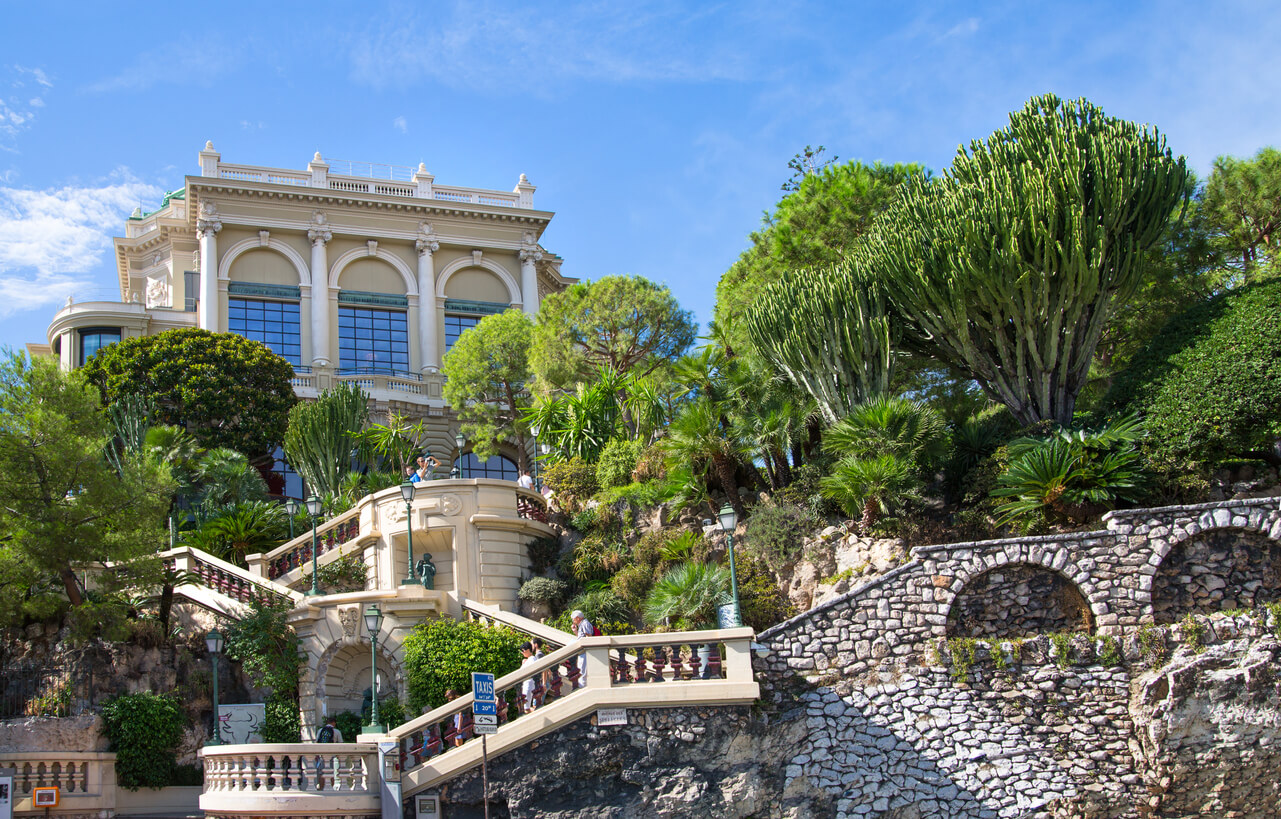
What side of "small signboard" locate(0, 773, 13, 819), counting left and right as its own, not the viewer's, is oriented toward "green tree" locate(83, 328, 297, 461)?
back

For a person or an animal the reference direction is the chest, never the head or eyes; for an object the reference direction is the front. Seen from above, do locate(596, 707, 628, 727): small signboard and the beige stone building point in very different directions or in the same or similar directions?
same or similar directions

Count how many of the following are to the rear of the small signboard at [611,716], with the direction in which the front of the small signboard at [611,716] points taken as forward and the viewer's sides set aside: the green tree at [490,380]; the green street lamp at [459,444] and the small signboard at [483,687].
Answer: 2

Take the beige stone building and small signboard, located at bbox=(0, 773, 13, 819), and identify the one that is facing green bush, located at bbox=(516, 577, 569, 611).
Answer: the beige stone building

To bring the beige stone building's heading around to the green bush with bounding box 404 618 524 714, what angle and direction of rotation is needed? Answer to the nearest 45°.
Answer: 0° — it already faces it

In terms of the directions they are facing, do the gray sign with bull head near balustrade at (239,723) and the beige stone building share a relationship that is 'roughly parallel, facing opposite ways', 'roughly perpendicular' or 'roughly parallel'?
roughly parallel

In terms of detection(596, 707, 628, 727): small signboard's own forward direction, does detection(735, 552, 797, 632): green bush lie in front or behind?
behind

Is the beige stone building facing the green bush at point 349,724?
yes

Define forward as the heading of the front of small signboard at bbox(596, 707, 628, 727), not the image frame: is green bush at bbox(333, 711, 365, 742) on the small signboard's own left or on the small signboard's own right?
on the small signboard's own right

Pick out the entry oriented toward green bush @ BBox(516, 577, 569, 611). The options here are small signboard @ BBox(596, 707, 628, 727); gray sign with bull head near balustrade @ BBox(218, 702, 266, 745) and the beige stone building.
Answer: the beige stone building

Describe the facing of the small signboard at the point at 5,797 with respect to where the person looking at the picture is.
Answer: facing the viewer

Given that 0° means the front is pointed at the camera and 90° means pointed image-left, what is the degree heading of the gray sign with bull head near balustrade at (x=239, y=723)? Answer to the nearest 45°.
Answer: approximately 0°

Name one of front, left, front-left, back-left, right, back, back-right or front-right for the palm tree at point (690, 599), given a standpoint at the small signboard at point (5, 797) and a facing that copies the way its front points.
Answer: left
